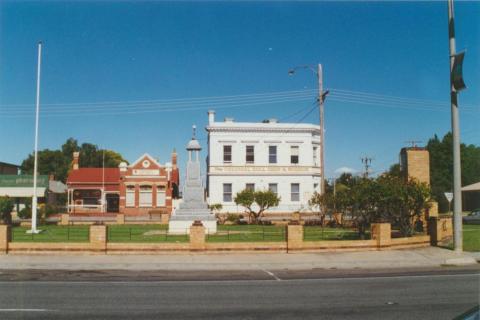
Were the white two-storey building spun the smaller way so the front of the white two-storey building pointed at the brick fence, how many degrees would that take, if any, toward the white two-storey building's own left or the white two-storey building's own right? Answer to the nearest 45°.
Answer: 0° — it already faces it

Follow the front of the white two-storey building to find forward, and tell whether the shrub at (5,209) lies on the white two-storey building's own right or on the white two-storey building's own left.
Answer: on the white two-storey building's own right

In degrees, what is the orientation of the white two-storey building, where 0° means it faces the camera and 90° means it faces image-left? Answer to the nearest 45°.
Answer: approximately 0°

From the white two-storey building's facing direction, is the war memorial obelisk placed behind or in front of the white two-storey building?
in front

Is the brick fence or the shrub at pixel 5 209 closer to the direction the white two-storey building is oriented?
the brick fence
